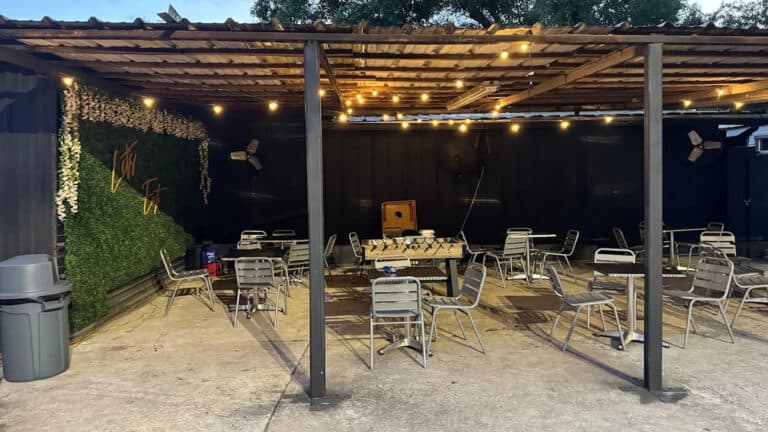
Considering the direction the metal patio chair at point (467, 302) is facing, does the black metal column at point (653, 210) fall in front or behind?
behind

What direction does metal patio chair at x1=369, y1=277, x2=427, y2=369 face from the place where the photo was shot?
facing away from the viewer

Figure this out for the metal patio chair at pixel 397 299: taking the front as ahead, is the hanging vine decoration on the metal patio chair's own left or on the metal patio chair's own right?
on the metal patio chair's own left

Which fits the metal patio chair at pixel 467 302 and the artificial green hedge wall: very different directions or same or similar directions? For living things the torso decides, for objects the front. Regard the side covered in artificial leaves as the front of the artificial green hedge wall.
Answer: very different directions

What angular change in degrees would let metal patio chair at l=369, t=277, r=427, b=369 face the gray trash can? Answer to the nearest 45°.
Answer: approximately 90° to its left

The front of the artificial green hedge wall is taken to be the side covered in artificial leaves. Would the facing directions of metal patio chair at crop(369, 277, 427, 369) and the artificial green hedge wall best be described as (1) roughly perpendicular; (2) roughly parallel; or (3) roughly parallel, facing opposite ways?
roughly perpendicular

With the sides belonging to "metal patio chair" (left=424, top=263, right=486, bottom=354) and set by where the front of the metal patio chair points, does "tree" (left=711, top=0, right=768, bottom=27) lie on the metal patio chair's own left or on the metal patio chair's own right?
on the metal patio chair's own right

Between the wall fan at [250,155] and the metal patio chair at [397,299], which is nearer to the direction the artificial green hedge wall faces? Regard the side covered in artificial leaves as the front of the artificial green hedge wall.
the metal patio chair

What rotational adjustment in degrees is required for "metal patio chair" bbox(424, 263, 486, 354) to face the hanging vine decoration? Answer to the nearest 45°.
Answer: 0° — it already faces it

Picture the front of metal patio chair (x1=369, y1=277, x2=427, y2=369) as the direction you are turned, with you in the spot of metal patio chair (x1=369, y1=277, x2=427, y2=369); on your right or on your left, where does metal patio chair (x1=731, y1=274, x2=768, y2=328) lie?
on your right

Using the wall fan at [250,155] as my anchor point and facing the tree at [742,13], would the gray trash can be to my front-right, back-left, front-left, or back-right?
back-right

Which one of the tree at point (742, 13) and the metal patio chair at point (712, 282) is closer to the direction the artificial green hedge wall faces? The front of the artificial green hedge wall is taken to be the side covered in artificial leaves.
the metal patio chair

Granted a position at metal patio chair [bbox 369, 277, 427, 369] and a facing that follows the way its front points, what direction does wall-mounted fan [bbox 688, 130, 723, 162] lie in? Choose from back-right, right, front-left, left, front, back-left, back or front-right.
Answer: front-right

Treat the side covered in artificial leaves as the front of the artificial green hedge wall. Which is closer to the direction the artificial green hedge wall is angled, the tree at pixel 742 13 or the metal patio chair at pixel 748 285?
the metal patio chair

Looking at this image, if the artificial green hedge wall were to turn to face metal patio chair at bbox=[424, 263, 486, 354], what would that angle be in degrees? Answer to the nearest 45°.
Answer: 0° — it already faces it

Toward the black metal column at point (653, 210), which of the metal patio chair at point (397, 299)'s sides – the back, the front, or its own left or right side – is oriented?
right

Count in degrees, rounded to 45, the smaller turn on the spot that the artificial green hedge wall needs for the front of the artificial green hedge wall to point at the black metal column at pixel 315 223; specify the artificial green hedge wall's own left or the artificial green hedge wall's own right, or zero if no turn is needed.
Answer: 0° — it already faces it

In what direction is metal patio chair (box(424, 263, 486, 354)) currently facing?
to the viewer's left

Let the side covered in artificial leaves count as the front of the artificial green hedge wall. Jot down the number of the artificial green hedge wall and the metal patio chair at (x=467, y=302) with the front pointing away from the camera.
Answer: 0
